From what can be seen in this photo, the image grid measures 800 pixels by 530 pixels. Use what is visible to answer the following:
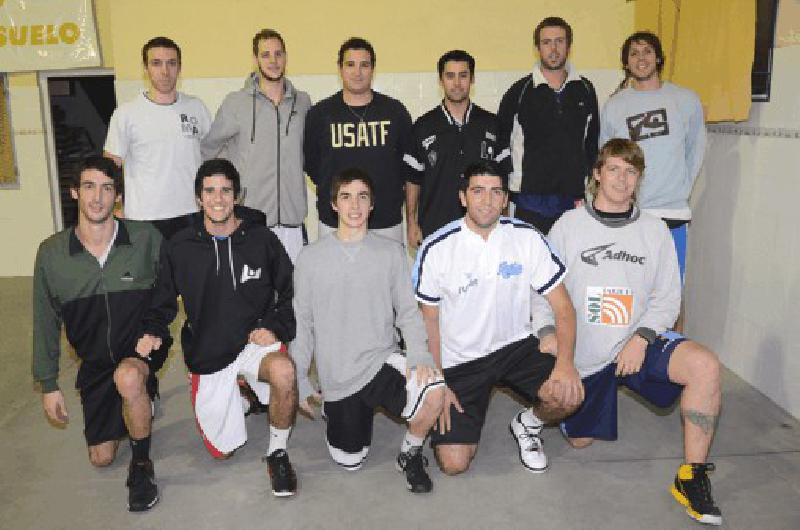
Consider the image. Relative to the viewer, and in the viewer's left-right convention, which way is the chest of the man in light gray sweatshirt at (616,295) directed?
facing the viewer

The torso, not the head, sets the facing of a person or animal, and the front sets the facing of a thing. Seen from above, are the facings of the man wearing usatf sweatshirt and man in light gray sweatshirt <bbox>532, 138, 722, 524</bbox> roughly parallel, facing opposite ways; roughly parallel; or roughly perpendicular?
roughly parallel

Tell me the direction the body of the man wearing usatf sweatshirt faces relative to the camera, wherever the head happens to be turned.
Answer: toward the camera

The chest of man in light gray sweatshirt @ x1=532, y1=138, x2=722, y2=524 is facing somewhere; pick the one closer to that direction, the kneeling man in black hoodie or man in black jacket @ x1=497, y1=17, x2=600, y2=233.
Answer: the kneeling man in black hoodie

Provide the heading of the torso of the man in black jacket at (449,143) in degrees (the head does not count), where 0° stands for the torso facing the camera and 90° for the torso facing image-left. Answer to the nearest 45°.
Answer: approximately 0°

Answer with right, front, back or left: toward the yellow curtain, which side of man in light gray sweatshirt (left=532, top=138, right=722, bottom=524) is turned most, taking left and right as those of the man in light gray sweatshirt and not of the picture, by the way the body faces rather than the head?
back

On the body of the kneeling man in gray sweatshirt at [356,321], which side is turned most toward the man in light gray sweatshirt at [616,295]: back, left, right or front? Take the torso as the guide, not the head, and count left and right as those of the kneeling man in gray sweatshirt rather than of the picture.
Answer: left

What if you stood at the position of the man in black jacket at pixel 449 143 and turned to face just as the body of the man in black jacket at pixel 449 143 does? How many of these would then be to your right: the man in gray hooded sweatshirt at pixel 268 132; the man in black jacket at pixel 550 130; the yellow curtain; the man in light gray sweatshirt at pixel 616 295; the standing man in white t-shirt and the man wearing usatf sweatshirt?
3

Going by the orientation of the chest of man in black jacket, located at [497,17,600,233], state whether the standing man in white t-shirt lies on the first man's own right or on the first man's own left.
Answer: on the first man's own right

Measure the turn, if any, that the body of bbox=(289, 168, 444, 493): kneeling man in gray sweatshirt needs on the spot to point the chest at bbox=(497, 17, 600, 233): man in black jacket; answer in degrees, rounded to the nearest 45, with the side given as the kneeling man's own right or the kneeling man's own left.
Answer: approximately 135° to the kneeling man's own left

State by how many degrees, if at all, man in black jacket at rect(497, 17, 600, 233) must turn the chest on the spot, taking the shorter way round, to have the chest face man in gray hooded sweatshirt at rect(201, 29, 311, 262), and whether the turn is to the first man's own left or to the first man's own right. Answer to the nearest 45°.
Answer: approximately 90° to the first man's own right

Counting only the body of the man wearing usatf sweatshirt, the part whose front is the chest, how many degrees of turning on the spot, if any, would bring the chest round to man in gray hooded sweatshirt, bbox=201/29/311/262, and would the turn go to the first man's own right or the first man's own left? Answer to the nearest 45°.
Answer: approximately 90° to the first man's own right

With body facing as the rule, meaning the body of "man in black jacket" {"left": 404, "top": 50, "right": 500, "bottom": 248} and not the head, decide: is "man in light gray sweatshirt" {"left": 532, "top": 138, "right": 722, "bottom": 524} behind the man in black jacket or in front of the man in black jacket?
in front

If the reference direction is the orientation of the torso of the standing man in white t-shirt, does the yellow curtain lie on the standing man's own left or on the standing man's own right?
on the standing man's own left

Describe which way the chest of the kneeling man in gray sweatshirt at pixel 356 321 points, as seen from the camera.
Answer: toward the camera

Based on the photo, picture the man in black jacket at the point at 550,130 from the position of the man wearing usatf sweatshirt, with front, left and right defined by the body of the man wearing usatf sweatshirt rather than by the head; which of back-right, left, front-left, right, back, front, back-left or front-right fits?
left

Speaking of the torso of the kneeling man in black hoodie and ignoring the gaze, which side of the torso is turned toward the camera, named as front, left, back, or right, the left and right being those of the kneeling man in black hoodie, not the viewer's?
front

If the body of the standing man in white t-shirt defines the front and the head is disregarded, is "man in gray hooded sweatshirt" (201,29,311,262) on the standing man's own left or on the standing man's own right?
on the standing man's own left
